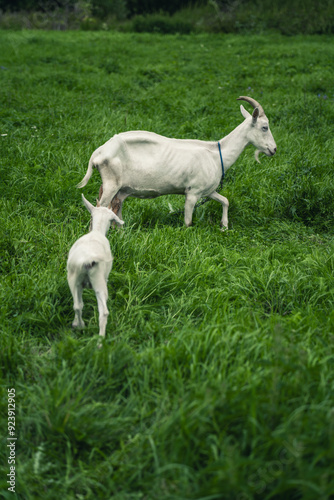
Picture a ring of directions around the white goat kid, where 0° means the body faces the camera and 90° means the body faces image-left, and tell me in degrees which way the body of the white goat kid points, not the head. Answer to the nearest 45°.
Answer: approximately 180°

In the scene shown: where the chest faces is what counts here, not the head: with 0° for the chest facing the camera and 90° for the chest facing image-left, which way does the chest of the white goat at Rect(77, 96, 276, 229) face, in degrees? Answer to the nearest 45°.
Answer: approximately 270°

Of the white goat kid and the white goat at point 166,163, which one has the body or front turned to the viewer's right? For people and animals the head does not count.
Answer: the white goat

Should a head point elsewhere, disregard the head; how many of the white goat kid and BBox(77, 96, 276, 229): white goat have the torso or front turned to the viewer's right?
1

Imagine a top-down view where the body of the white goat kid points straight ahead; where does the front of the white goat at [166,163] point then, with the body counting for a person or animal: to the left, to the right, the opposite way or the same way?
to the right

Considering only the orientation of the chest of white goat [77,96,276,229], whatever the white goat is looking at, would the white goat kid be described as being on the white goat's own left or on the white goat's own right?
on the white goat's own right

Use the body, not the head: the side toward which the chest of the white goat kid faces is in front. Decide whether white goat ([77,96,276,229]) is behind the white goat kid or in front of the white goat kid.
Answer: in front
